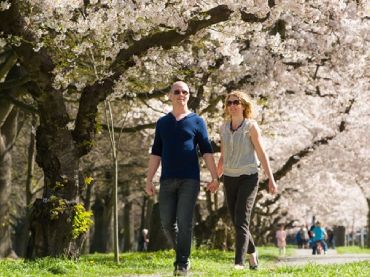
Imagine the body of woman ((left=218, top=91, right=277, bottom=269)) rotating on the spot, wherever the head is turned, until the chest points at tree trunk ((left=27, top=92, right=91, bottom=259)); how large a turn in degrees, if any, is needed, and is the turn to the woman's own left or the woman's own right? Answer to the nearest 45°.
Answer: approximately 90° to the woman's own right

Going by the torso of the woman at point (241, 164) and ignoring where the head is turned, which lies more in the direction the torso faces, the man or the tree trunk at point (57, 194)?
the man

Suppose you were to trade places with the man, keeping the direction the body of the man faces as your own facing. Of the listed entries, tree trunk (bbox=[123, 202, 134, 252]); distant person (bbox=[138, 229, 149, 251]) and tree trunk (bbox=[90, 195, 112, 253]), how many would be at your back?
3

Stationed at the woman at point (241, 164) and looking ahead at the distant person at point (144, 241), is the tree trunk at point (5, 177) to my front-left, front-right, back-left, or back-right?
front-left

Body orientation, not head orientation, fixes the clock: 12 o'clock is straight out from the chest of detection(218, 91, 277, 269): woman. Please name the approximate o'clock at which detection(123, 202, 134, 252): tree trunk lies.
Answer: The tree trunk is roughly at 4 o'clock from the woman.

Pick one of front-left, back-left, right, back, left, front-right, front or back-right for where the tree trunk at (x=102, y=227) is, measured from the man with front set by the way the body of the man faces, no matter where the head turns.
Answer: back

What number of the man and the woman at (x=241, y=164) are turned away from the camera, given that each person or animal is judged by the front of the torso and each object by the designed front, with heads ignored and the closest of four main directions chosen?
0

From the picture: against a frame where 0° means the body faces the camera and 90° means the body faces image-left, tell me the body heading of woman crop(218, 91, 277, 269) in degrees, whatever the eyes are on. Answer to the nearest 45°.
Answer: approximately 45°

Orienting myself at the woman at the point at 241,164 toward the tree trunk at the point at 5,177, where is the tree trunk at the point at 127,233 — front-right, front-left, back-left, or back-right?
front-right

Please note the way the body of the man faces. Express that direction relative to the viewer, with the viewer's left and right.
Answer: facing the viewer
